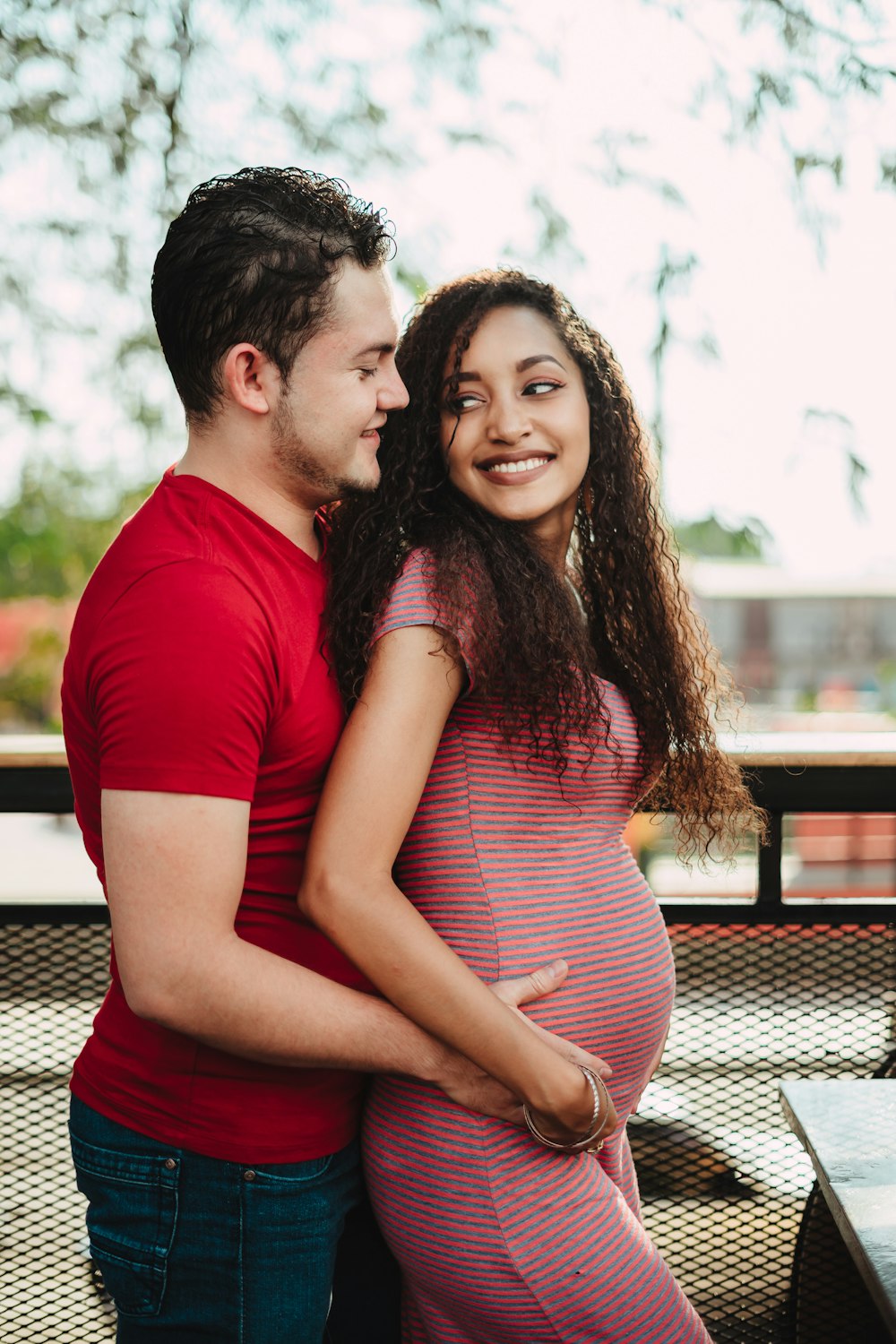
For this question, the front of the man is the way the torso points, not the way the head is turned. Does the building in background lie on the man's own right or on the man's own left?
on the man's own left

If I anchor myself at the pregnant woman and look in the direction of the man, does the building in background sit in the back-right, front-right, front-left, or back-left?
back-right

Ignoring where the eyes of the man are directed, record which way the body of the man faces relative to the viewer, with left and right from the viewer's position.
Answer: facing to the right of the viewer

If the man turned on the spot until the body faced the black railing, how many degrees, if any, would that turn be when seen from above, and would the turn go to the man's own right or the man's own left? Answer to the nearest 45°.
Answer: approximately 45° to the man's own left

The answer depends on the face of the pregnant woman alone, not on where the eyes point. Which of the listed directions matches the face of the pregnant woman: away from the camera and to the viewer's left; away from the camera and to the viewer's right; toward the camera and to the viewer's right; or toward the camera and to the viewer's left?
toward the camera and to the viewer's left

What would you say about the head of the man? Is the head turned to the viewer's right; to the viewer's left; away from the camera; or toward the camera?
to the viewer's right
